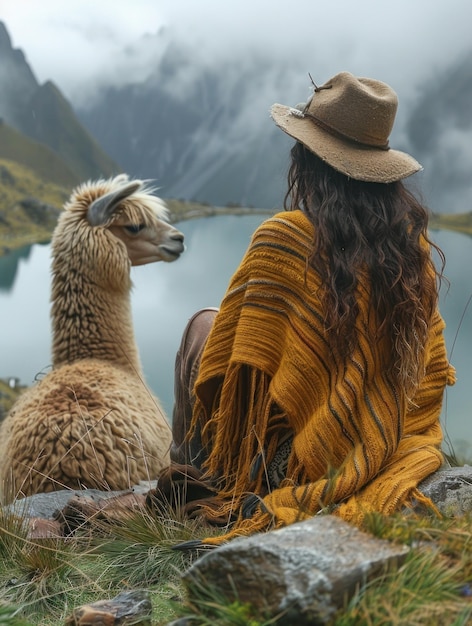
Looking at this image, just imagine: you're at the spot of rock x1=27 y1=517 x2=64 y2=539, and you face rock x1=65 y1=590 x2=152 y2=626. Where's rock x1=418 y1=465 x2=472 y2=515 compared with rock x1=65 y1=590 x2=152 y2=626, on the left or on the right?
left

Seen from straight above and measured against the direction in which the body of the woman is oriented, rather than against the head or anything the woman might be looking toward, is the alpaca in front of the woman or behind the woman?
in front

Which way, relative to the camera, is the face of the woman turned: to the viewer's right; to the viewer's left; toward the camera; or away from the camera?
away from the camera

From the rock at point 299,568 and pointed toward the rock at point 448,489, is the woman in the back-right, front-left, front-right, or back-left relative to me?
front-left

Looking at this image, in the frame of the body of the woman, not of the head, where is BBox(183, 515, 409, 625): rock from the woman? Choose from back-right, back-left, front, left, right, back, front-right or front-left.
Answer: back-left

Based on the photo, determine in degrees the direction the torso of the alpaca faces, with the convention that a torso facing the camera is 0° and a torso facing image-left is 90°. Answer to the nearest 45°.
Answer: approximately 180°

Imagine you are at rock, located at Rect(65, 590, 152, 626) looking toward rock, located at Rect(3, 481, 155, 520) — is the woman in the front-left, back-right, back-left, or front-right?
front-right

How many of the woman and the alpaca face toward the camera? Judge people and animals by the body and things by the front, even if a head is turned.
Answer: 0

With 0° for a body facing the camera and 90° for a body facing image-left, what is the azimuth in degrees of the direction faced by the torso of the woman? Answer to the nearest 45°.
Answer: approximately 135°

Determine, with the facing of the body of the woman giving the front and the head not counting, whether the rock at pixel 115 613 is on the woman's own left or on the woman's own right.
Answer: on the woman's own left

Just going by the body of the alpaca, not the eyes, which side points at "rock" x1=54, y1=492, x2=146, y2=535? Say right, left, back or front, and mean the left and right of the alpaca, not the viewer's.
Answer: back

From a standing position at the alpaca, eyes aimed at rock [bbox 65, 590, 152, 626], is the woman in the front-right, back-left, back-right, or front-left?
front-left
